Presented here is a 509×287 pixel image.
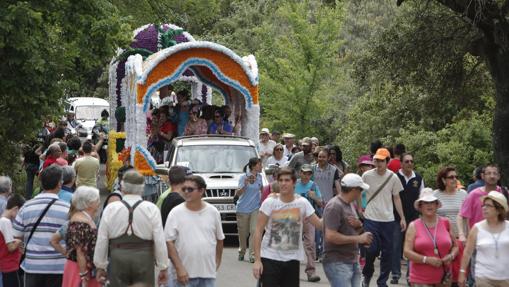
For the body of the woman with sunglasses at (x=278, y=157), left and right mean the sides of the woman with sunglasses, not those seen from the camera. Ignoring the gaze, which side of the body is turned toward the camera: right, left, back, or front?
front

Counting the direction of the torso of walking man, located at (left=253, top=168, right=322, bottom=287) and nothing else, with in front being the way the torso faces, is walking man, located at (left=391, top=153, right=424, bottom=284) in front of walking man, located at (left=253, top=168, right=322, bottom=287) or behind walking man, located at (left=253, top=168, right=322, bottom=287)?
behind

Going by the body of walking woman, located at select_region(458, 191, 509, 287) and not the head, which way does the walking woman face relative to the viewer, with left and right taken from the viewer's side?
facing the viewer

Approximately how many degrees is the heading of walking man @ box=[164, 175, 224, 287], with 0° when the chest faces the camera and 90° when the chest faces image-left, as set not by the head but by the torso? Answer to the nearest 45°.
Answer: approximately 45°

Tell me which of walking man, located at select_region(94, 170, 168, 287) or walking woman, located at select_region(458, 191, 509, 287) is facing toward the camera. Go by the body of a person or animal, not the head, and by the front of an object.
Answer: the walking woman

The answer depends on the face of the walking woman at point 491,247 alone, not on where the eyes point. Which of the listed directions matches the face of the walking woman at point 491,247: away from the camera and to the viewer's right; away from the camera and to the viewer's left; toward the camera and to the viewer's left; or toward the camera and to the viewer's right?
toward the camera and to the viewer's left

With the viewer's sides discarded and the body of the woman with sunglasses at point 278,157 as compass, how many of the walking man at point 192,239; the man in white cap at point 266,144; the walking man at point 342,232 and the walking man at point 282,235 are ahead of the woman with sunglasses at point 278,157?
3

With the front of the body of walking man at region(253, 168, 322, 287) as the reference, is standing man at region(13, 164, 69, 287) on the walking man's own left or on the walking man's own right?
on the walking man's own right
